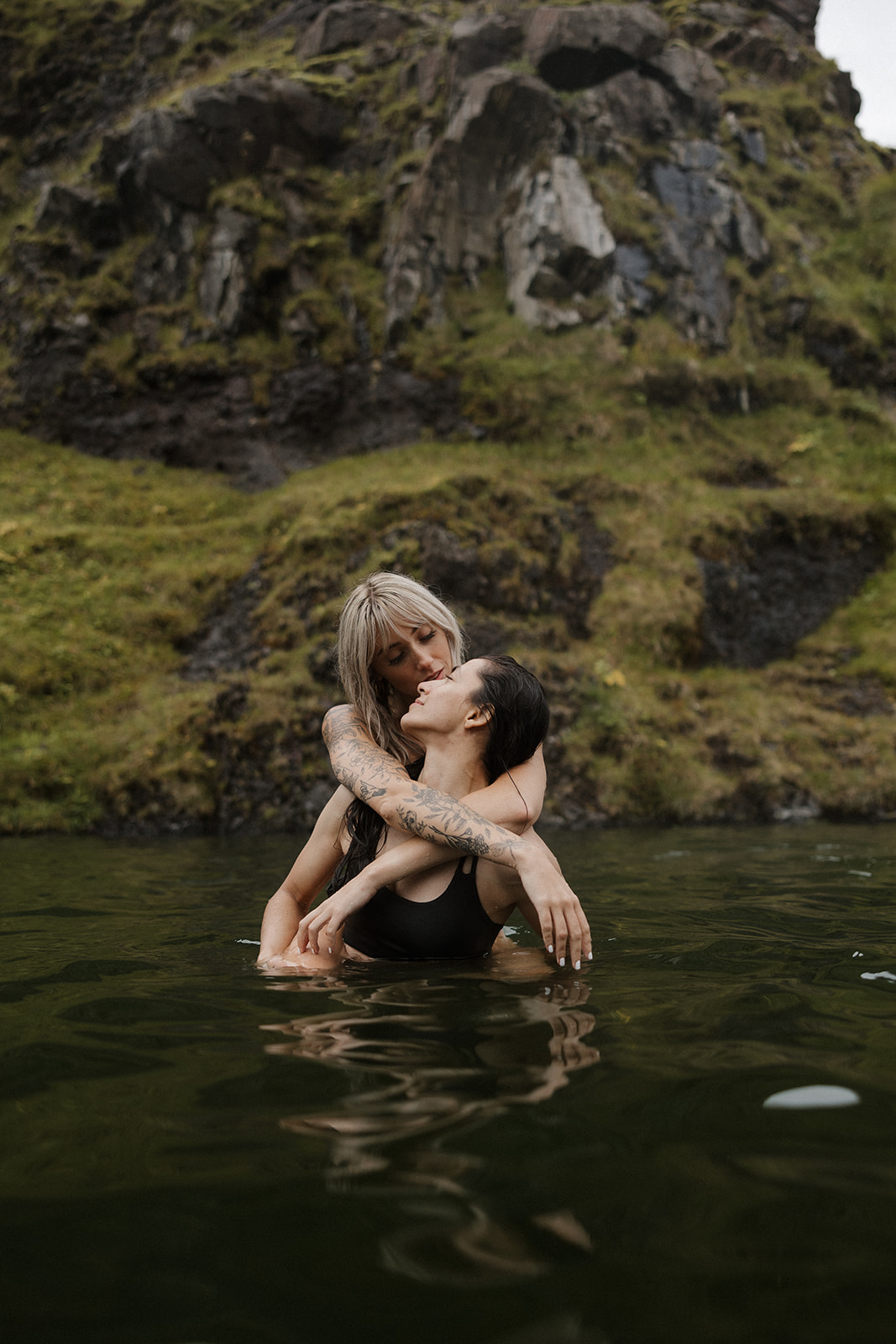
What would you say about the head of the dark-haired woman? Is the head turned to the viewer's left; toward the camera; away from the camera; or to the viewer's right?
to the viewer's left

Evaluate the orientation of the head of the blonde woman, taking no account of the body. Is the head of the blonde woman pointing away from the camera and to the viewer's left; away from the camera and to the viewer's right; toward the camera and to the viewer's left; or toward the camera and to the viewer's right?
toward the camera and to the viewer's right

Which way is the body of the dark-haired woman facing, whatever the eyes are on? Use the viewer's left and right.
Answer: facing the viewer and to the left of the viewer

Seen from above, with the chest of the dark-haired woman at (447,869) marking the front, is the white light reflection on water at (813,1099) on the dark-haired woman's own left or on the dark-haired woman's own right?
on the dark-haired woman's own left

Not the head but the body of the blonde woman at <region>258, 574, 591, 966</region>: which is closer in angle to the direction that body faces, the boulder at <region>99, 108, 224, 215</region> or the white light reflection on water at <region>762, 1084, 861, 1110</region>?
the white light reflection on water

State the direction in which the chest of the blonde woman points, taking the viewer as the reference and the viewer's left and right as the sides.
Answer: facing the viewer and to the right of the viewer

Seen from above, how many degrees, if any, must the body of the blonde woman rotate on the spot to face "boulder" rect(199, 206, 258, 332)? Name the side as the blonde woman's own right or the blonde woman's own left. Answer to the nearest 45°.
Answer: approximately 135° to the blonde woman's own left

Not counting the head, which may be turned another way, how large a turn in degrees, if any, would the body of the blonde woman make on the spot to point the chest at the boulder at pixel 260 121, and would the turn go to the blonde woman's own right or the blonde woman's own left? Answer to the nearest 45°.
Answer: approximately 135° to the blonde woman's own left

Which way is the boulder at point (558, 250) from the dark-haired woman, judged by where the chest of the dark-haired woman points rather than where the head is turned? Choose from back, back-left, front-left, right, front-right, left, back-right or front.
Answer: back-right
